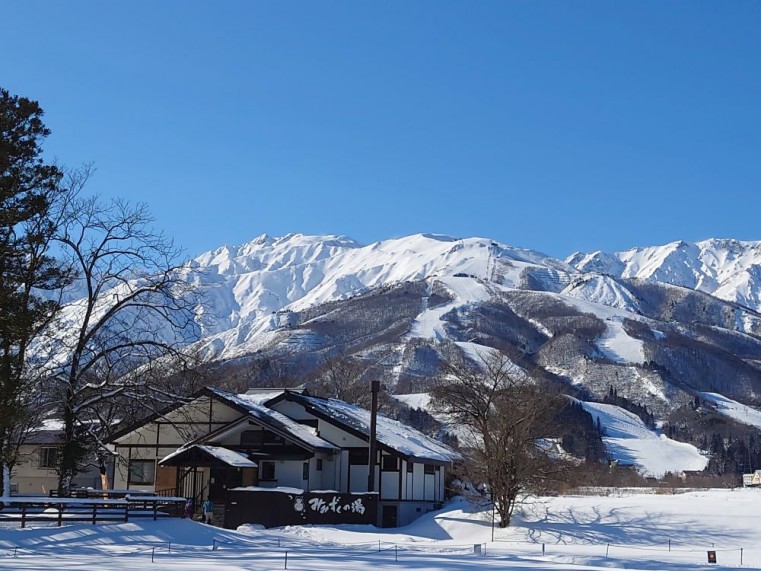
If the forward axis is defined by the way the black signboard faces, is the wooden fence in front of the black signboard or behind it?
in front

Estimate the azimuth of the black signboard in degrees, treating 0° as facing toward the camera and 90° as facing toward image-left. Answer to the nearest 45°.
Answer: approximately 0°
